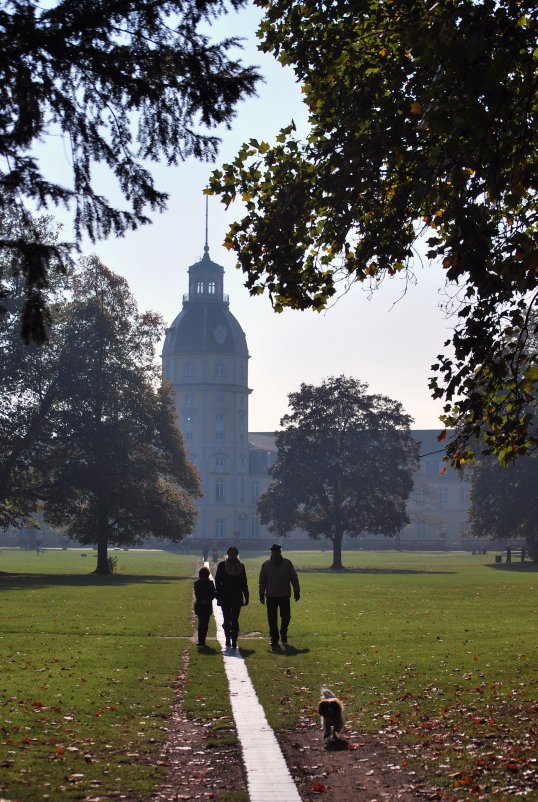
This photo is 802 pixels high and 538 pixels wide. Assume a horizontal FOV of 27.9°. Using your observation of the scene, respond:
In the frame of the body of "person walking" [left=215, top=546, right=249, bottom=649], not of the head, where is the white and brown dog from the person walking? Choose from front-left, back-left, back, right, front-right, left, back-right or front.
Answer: back

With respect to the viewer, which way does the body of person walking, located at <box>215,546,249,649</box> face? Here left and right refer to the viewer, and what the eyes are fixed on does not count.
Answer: facing away from the viewer

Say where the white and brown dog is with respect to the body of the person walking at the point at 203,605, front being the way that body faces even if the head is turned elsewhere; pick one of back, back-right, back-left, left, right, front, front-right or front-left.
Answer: back

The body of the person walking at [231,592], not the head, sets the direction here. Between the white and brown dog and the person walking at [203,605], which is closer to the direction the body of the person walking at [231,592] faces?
the person walking

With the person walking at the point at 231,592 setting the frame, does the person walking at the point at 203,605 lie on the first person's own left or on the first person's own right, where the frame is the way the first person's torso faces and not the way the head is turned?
on the first person's own left

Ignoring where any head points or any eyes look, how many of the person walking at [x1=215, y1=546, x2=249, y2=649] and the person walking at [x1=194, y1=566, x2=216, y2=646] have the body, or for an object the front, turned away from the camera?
2

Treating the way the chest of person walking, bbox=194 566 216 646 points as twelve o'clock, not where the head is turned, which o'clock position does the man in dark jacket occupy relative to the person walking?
The man in dark jacket is roughly at 4 o'clock from the person walking.

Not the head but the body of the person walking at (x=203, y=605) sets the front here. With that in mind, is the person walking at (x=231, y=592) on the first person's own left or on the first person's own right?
on the first person's own right

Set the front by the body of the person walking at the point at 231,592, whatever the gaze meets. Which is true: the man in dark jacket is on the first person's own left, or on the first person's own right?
on the first person's own right

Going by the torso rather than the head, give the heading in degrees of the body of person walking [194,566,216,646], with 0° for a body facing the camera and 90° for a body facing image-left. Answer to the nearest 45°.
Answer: approximately 180°
